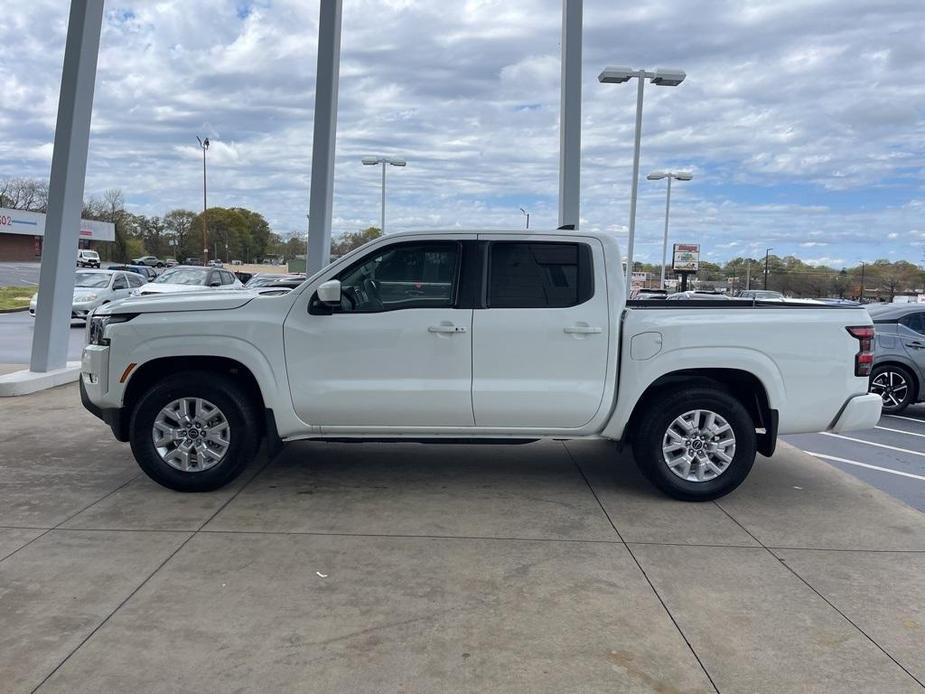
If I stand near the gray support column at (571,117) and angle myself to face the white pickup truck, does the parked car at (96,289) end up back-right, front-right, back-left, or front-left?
back-right

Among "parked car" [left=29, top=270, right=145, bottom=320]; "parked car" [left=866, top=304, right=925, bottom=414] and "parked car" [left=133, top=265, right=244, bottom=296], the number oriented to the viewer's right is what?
1

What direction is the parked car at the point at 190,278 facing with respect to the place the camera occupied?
facing the viewer and to the left of the viewer

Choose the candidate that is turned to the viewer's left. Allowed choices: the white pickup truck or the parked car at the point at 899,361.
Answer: the white pickup truck

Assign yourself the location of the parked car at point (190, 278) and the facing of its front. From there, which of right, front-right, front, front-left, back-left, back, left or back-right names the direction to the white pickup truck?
front-left

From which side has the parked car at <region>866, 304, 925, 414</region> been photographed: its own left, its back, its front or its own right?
right

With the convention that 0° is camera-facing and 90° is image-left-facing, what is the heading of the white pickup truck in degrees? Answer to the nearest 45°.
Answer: approximately 90°

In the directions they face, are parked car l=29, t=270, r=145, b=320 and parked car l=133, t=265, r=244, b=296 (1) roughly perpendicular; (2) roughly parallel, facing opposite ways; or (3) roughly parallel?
roughly parallel

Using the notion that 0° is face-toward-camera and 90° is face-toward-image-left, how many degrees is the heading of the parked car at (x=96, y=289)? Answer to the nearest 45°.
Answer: approximately 45°

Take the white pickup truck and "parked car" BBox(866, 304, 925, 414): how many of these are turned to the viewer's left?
1

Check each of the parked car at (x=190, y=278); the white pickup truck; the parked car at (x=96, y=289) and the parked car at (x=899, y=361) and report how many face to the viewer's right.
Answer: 1
